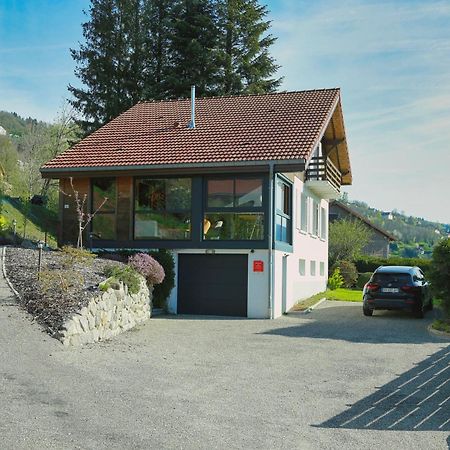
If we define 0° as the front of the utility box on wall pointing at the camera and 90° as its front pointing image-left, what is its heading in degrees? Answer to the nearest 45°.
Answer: approximately 0°

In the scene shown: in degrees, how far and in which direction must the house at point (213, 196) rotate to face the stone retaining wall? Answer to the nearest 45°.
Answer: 0° — it already faces it

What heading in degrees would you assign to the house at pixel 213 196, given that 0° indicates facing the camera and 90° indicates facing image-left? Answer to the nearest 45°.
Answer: approximately 0°

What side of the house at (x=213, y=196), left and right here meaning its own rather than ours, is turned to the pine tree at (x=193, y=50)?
back

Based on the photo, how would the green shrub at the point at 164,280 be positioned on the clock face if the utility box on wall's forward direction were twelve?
The green shrub is roughly at 3 o'clock from the utility box on wall.

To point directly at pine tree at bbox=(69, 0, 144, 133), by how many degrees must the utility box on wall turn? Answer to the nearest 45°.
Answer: approximately 135° to its right

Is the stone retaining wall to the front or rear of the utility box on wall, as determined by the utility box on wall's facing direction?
to the front

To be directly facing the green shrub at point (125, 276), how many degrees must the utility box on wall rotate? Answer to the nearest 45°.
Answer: approximately 45° to its right

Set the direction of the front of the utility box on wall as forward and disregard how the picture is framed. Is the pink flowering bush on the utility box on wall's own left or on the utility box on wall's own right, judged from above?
on the utility box on wall's own right

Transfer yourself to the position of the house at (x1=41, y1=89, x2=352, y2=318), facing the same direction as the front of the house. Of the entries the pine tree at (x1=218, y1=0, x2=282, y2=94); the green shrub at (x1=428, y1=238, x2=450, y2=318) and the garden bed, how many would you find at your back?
1
